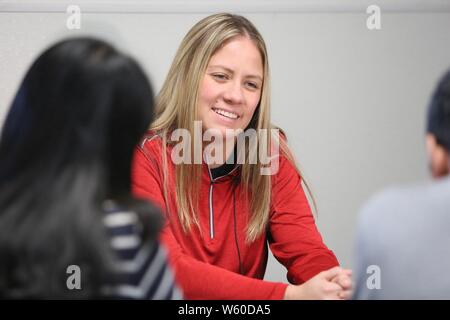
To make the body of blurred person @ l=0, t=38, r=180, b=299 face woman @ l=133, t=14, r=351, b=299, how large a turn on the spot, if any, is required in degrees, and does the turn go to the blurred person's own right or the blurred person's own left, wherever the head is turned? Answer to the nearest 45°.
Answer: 0° — they already face them

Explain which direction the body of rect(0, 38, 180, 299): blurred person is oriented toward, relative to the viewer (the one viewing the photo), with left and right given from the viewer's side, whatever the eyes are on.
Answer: facing away from the viewer and to the right of the viewer

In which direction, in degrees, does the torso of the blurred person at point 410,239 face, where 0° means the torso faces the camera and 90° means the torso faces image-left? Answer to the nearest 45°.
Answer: approximately 180°

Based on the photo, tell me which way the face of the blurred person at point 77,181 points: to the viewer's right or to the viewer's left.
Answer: to the viewer's right

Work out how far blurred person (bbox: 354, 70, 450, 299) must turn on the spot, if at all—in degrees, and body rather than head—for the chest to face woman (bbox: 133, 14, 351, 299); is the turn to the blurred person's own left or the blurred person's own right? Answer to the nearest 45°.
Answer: approximately 45° to the blurred person's own left
